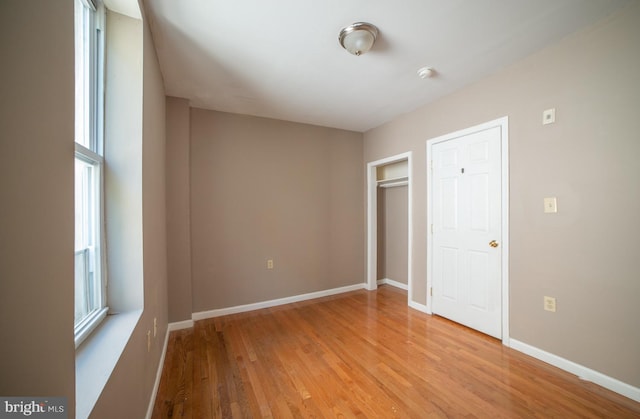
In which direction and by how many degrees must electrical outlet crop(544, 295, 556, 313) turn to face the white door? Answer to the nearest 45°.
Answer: approximately 45° to its right

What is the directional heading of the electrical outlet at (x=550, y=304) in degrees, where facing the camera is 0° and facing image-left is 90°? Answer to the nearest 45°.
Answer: approximately 45°

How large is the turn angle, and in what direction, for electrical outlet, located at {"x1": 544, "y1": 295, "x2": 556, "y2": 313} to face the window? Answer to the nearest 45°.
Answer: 0° — it already faces it
